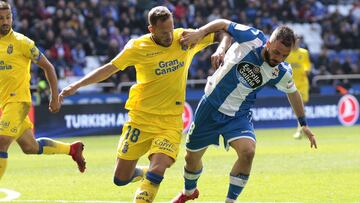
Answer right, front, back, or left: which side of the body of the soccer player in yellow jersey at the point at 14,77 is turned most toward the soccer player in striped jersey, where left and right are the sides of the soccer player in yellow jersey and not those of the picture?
left

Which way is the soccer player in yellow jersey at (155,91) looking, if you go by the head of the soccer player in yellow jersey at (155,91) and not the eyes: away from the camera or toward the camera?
toward the camera

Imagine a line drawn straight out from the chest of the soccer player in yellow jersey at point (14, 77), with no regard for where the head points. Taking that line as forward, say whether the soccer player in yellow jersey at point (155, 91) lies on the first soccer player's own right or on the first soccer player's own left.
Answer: on the first soccer player's own left

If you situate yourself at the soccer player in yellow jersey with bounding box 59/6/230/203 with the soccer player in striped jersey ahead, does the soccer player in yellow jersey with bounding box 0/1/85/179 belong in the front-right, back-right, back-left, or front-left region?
back-left
